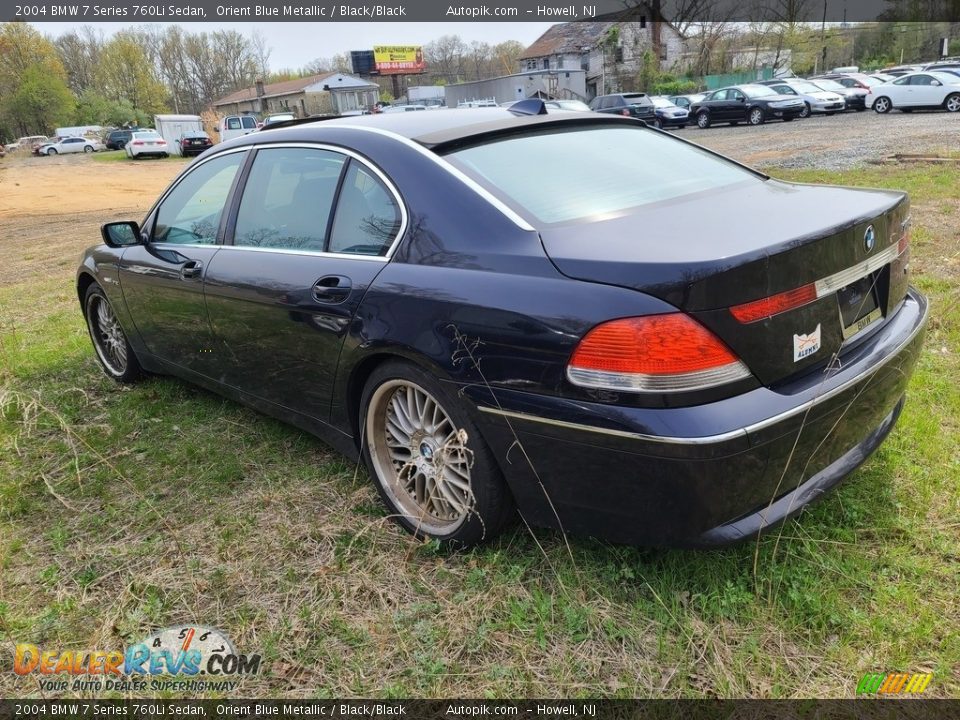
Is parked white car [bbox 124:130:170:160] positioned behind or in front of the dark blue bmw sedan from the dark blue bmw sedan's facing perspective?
in front

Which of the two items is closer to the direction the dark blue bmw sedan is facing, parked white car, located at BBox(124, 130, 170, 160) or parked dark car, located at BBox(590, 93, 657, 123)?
the parked white car

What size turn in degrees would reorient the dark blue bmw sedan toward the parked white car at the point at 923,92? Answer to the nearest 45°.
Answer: approximately 90° to its right

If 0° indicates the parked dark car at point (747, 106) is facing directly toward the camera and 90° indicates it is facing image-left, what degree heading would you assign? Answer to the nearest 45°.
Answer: approximately 315°

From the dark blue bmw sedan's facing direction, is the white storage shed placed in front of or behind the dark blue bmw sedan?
in front

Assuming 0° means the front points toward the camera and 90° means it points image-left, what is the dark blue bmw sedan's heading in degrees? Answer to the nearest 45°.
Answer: approximately 135°

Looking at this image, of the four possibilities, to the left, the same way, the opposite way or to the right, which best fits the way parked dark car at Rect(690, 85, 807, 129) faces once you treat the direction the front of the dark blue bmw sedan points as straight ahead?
the opposite way

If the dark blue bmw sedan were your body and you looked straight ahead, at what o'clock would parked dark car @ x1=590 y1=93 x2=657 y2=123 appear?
The parked dark car is roughly at 2 o'clock from the dark blue bmw sedan.

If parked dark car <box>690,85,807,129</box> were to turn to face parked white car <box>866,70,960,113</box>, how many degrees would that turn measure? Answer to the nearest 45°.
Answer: approximately 45° to its left

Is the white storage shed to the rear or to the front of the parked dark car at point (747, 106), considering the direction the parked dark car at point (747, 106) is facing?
to the rear

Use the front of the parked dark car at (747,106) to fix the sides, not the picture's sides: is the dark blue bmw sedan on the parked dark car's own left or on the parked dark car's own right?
on the parked dark car's own right

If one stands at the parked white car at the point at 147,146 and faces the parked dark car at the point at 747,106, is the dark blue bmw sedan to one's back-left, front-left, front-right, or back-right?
front-right
